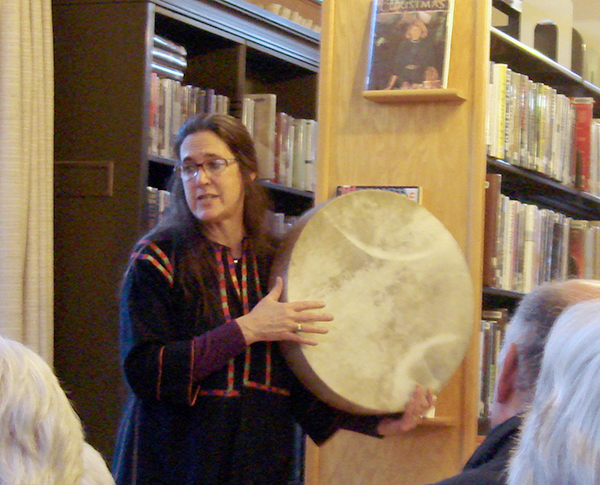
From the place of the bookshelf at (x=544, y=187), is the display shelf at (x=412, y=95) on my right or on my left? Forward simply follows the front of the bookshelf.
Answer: on my right

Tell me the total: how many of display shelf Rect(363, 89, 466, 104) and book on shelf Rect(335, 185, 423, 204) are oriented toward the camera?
2

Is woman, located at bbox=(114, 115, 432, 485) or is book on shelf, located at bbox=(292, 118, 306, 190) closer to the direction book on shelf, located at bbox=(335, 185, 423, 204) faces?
the woman

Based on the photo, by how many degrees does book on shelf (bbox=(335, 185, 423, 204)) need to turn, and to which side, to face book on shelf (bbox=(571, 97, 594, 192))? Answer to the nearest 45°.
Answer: approximately 135° to its left

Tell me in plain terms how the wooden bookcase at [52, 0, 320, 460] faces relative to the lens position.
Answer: facing the viewer and to the right of the viewer

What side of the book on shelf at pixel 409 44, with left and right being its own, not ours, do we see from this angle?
front

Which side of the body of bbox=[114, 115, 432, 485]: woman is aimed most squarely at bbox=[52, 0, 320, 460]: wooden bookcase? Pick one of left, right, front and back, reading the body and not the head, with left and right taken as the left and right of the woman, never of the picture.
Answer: back

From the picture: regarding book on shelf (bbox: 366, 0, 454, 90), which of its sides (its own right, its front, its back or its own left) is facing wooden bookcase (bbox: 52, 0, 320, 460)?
right

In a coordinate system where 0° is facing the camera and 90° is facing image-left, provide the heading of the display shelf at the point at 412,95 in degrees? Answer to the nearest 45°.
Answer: approximately 0°

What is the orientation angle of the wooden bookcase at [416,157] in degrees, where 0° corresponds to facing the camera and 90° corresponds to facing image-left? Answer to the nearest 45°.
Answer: approximately 315°
